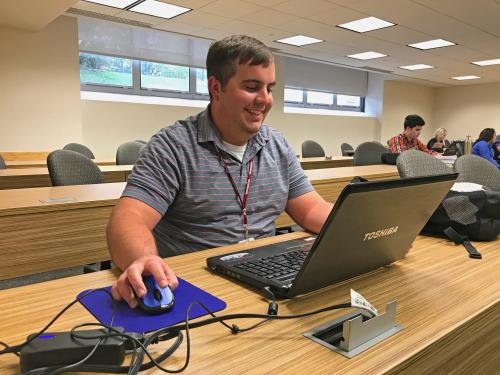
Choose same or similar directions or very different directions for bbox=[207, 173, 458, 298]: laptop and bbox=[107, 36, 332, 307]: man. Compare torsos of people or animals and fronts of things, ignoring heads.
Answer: very different directions

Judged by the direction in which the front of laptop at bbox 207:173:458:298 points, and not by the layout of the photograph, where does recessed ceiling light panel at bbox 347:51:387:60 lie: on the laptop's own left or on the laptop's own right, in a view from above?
on the laptop's own right

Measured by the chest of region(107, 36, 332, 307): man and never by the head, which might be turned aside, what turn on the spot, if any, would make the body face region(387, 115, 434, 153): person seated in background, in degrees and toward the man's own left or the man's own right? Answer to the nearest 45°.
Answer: approximately 90° to the man's own left

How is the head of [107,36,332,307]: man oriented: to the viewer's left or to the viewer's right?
to the viewer's right

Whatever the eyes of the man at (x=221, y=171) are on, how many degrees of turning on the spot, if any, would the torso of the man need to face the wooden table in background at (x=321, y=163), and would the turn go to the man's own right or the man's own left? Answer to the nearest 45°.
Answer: approximately 135° to the man's own left

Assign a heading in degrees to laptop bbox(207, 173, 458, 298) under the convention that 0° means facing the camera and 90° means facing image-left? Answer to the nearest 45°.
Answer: approximately 135°
